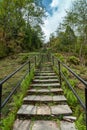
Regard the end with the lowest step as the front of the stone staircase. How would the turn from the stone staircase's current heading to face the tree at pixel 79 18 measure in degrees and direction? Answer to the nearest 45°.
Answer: approximately 180°

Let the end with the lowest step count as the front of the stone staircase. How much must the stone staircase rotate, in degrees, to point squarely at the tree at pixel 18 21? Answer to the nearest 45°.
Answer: approximately 180°

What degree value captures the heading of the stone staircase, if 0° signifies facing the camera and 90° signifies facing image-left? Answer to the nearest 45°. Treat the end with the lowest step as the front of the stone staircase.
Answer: approximately 0°
